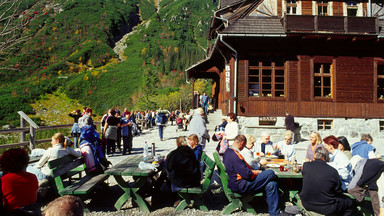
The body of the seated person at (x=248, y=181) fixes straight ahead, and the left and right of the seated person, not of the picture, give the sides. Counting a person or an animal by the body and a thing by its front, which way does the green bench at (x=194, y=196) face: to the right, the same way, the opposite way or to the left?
the opposite way

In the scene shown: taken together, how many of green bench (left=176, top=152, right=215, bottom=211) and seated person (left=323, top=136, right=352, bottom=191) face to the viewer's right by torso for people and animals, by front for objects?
0

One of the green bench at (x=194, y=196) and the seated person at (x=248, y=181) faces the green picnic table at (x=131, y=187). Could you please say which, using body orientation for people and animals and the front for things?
the green bench

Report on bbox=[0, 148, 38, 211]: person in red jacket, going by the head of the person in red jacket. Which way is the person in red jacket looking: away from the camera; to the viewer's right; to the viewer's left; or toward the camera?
away from the camera

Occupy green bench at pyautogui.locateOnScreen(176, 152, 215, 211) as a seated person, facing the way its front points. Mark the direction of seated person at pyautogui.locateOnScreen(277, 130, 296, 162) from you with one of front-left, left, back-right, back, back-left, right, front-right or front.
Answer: back-right

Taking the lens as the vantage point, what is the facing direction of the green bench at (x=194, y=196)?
facing to the left of the viewer

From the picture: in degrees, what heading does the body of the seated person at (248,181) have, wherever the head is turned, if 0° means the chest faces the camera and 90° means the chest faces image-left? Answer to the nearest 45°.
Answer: approximately 270°

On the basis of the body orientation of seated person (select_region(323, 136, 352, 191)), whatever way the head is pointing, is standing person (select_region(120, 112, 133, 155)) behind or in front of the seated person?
in front

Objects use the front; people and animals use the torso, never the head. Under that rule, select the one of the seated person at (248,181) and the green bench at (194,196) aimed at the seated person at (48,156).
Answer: the green bench

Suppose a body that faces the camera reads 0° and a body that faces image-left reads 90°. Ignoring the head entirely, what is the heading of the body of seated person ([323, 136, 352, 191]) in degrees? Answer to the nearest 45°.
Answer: approximately 90°

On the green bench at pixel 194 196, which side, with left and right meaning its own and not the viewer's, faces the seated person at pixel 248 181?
back

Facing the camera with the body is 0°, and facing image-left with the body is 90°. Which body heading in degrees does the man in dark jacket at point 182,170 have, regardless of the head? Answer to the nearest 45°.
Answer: approximately 135°
